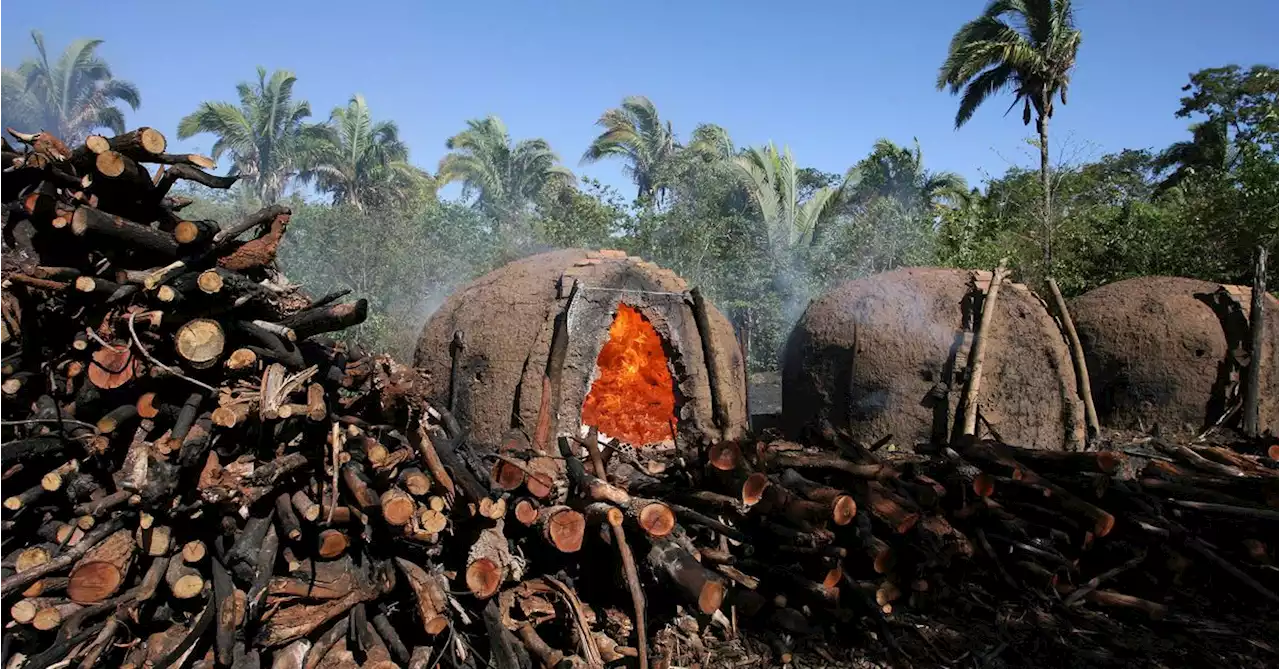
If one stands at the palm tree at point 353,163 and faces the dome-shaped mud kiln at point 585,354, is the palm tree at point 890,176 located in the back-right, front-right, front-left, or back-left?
front-left

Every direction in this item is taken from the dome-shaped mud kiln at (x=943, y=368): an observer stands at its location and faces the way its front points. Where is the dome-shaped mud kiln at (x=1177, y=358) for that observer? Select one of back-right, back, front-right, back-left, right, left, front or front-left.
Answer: left

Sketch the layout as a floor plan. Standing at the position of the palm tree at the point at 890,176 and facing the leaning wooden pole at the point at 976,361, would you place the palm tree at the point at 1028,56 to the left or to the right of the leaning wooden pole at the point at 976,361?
left

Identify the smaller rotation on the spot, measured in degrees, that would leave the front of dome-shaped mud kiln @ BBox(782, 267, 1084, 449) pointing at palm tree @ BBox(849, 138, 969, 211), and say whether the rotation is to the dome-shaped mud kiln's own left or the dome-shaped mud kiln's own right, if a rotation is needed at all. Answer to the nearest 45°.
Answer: approximately 135° to the dome-shaped mud kiln's own left

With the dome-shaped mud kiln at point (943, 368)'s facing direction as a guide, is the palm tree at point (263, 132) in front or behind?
behind

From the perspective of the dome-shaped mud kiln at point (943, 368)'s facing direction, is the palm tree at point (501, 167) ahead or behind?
behind

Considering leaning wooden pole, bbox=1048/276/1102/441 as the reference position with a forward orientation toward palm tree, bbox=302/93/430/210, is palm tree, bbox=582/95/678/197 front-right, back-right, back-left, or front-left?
front-right

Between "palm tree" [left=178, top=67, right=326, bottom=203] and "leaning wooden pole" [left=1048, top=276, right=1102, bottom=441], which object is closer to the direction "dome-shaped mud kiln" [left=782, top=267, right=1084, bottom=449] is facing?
the leaning wooden pole

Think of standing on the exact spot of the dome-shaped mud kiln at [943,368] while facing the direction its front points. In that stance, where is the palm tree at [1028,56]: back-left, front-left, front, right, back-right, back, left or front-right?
back-left

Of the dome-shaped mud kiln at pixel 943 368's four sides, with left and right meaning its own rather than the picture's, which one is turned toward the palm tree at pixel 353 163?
back

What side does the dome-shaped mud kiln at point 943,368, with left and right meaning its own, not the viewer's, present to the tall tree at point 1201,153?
left

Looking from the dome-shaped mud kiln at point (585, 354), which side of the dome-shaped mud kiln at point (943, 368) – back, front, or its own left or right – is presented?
right

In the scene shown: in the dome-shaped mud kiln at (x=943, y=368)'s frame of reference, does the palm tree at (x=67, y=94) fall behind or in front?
behind

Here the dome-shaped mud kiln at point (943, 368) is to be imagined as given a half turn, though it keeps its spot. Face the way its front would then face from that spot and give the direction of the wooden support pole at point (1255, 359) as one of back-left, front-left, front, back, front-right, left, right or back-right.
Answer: right

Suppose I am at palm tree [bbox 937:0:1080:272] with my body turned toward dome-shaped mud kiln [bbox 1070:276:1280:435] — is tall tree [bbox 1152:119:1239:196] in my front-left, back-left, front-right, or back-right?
back-left

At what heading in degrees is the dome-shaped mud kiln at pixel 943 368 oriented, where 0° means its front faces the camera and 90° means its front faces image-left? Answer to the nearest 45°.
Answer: approximately 315°
